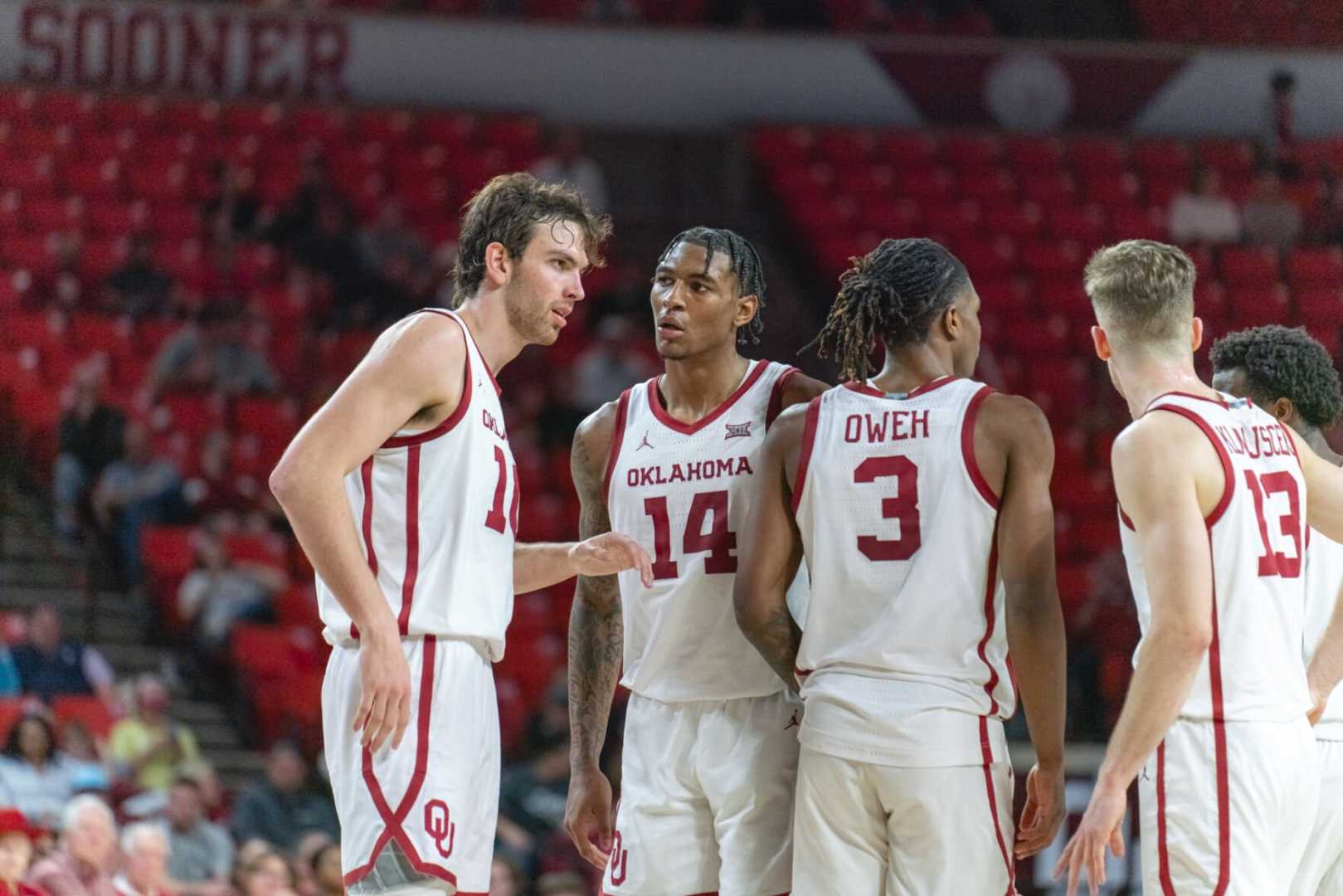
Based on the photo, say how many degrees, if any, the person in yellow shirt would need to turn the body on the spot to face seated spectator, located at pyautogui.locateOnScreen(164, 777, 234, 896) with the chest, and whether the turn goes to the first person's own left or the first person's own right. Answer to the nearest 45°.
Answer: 0° — they already face them

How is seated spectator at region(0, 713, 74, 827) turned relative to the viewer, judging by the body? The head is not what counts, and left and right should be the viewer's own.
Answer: facing the viewer

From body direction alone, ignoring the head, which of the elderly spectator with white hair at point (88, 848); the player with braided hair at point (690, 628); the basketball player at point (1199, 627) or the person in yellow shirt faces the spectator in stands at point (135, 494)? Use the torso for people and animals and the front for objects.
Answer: the basketball player

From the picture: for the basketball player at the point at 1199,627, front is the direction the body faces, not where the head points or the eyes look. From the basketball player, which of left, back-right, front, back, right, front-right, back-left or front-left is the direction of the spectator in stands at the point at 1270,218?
front-right

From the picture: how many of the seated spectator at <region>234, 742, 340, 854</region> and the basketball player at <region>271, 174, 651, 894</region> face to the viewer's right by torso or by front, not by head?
1

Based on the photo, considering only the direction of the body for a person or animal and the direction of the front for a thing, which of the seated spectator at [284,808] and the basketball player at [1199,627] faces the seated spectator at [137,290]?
the basketball player

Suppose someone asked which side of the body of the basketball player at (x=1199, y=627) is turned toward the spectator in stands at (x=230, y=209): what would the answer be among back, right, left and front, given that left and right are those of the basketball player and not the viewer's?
front

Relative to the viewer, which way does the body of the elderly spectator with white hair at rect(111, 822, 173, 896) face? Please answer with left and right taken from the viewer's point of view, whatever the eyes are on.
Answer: facing the viewer and to the right of the viewer

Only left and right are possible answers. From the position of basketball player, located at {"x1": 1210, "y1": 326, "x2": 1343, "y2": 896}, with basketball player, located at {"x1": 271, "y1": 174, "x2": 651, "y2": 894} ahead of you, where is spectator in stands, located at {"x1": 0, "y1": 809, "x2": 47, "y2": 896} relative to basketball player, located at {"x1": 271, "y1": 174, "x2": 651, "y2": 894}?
right

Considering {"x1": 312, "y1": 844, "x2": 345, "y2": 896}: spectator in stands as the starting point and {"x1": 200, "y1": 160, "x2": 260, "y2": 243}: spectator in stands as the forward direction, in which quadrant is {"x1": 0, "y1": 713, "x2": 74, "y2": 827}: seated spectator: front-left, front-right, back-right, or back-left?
front-left

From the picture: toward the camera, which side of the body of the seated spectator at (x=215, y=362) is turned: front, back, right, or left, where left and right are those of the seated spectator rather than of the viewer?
front

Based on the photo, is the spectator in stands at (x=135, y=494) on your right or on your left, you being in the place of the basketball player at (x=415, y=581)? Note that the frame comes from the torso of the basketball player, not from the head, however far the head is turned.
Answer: on your left

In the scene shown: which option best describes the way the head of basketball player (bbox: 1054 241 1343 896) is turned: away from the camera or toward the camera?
away from the camera

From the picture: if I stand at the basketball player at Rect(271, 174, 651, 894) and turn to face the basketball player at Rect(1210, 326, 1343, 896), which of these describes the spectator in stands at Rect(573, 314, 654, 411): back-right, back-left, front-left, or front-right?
front-left
